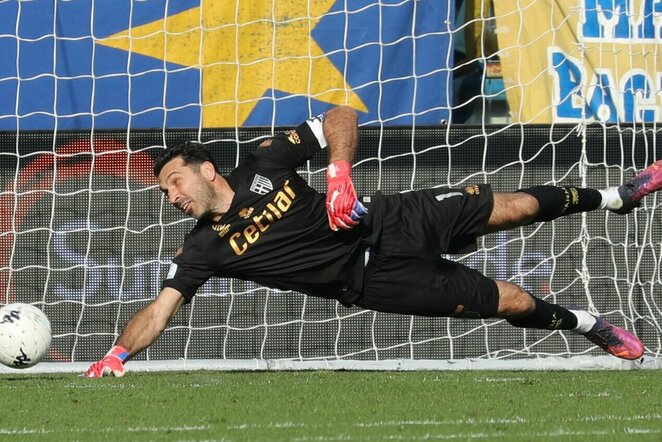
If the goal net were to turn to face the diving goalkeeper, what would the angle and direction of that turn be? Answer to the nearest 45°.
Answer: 0° — it already faces them

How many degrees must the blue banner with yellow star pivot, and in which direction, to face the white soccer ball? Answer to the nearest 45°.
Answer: approximately 45° to its right

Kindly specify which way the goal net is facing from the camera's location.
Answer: facing the viewer

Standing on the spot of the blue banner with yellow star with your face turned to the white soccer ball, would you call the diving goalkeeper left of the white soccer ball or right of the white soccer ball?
left

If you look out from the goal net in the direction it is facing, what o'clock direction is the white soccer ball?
The white soccer ball is roughly at 1 o'clock from the goal net.

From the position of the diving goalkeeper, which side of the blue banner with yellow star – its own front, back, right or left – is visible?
front

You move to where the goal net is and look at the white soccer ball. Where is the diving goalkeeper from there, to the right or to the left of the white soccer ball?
left

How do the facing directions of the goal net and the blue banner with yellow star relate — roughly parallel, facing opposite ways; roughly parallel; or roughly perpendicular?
roughly parallel

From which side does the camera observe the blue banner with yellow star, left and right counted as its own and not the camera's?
front
